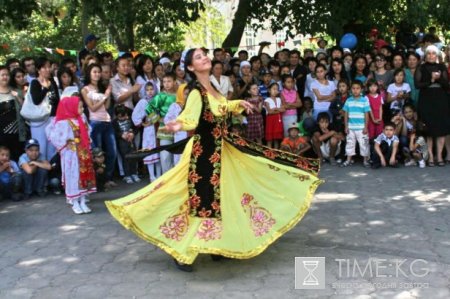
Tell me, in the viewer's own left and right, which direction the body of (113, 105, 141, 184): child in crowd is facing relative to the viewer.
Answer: facing the viewer and to the right of the viewer

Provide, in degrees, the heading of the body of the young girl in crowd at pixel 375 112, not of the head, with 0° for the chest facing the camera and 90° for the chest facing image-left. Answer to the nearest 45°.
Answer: approximately 0°

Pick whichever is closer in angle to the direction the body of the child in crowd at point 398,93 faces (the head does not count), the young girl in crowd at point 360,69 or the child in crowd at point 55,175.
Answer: the child in crowd

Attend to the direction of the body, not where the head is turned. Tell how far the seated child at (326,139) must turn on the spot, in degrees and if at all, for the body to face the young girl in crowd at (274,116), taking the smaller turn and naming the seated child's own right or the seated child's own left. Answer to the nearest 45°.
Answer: approximately 90° to the seated child's own right

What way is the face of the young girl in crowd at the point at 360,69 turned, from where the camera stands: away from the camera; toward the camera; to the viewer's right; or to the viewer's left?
toward the camera

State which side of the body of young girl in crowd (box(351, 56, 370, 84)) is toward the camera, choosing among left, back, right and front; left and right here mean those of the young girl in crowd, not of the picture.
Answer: front

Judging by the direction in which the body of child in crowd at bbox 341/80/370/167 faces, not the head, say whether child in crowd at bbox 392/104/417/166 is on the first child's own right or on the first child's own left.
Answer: on the first child's own left

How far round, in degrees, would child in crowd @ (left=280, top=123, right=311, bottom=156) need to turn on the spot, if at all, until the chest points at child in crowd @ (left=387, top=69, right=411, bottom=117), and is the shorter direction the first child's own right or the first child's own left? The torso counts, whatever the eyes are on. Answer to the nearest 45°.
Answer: approximately 90° to the first child's own left

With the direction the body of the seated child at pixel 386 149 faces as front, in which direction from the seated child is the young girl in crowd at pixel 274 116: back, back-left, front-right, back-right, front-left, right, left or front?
right

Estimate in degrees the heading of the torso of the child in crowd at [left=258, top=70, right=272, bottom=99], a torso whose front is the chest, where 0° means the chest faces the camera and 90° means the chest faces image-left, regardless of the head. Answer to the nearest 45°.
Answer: approximately 0°

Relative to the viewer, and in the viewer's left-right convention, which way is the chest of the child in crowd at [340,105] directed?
facing the viewer

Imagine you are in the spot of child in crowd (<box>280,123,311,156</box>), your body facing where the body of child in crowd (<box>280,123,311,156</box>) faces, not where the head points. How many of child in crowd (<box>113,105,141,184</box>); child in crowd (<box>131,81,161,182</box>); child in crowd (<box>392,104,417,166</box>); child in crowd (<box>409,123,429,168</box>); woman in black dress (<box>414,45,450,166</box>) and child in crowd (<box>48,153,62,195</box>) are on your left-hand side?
3

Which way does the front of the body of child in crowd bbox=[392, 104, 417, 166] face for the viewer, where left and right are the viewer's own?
facing the viewer and to the left of the viewer

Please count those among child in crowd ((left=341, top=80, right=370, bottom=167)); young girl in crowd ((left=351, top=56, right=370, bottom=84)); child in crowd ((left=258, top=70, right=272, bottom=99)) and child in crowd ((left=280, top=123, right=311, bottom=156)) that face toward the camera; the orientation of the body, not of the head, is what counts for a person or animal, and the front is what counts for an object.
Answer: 4
